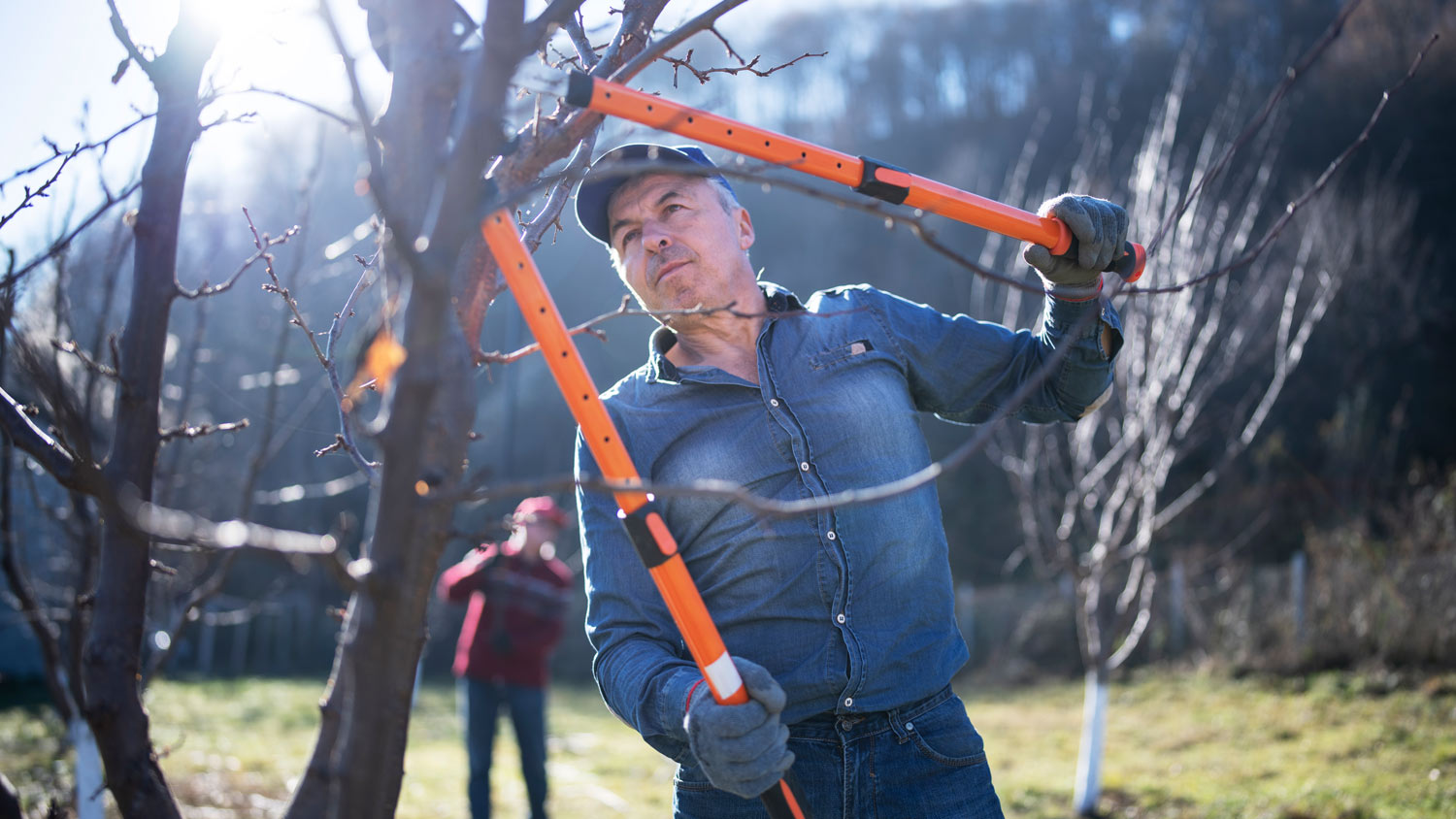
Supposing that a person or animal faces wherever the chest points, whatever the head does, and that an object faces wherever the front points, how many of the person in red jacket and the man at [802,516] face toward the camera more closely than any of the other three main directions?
2

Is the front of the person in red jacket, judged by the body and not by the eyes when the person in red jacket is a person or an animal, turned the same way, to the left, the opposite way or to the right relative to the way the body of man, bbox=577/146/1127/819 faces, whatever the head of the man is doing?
the same way

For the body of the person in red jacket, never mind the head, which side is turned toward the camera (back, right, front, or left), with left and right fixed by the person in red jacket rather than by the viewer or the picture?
front

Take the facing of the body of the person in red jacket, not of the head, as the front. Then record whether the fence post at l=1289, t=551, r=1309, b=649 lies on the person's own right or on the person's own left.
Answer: on the person's own left

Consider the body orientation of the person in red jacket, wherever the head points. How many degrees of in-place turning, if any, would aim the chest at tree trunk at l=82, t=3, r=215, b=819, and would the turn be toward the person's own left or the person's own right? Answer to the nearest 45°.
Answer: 0° — they already face it

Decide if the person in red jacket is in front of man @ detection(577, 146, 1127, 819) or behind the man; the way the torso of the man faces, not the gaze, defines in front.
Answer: behind

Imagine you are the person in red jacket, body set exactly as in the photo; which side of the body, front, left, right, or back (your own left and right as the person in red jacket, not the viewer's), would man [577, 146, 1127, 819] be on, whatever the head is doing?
front

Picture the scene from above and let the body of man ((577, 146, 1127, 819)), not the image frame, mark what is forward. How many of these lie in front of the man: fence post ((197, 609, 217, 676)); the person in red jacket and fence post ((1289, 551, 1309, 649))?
0
